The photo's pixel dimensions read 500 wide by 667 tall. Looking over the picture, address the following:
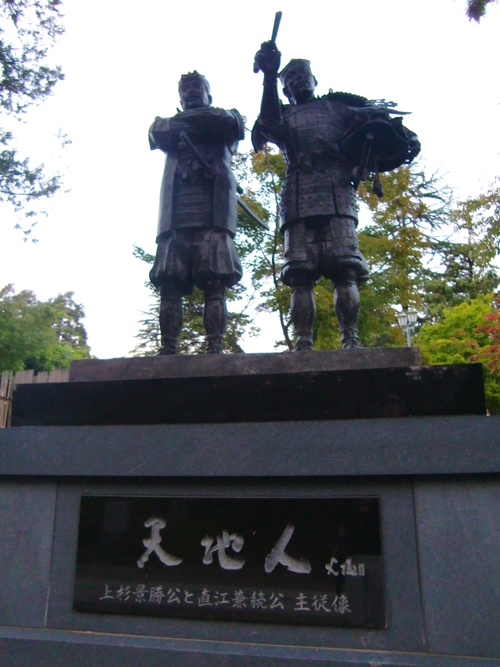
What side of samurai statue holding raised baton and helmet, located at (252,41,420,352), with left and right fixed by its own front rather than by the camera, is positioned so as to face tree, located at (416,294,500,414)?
back

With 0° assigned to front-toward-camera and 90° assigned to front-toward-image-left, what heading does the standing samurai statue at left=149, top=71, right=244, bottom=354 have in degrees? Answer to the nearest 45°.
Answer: approximately 0°

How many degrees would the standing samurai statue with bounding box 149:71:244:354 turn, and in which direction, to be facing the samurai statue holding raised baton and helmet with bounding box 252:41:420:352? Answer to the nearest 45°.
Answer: approximately 90° to its left

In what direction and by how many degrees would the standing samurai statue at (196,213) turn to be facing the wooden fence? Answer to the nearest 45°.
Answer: approximately 135° to its right

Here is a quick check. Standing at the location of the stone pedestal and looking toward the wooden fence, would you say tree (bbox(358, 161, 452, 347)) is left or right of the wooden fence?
right

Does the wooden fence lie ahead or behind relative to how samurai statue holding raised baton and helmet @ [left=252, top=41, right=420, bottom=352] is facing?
behind

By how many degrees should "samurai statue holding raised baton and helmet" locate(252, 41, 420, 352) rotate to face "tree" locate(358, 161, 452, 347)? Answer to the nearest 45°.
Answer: approximately 180°

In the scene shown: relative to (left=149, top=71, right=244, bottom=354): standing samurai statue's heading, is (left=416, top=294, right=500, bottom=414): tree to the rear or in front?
to the rear

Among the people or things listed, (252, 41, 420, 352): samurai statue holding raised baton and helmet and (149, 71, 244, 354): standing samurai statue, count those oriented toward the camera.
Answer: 2
